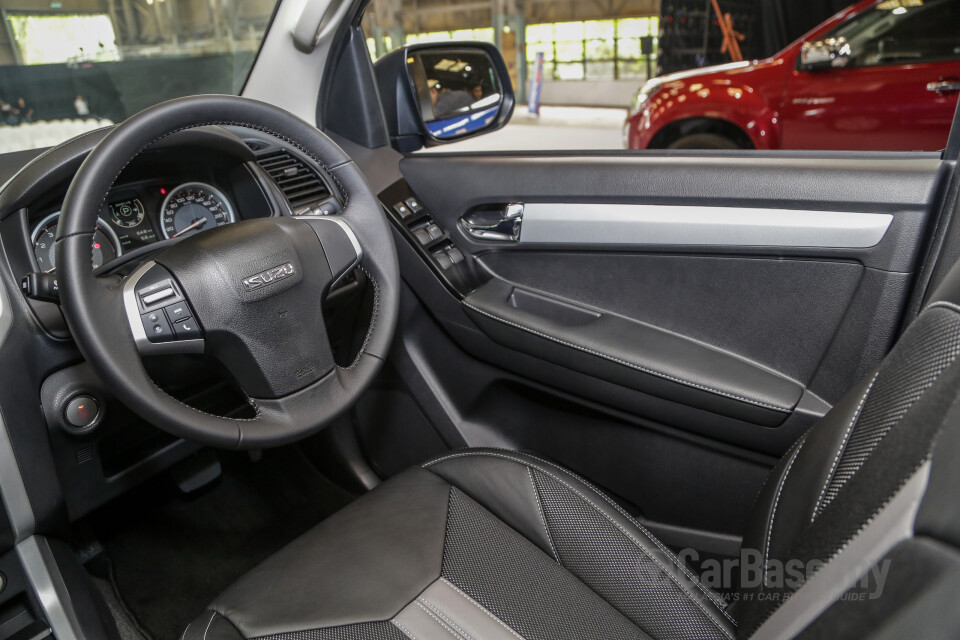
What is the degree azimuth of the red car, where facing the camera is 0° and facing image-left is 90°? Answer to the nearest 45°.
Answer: approximately 90°

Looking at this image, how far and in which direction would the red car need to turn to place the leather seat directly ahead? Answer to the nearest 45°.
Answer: approximately 90° to its left
